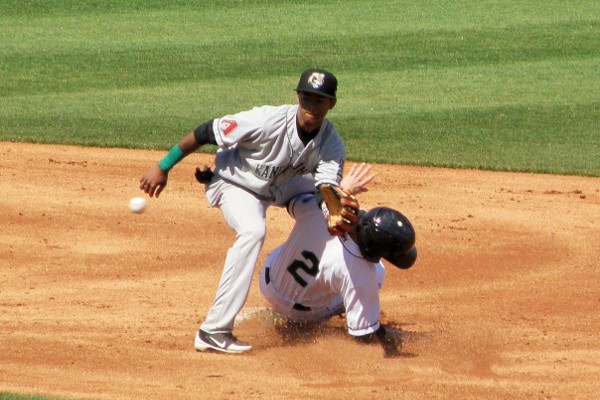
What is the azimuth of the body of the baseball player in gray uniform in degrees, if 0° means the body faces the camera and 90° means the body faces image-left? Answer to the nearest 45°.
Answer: approximately 315°
